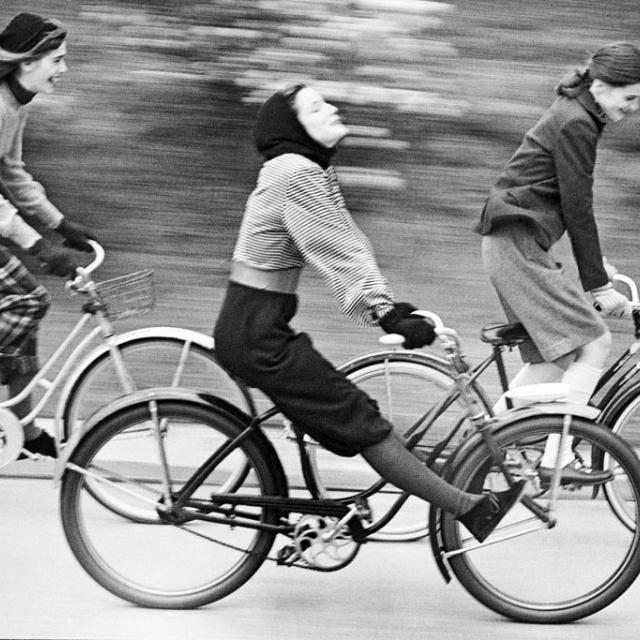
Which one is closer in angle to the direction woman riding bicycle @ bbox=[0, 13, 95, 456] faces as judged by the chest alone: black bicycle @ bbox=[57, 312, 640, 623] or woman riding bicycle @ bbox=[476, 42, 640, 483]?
the woman riding bicycle

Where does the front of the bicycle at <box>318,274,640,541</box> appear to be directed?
to the viewer's right

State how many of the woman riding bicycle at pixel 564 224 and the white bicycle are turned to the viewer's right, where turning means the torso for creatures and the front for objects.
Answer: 2

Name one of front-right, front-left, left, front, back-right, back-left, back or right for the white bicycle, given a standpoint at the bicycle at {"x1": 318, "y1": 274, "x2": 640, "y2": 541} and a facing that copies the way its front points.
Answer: back

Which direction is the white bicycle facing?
to the viewer's right

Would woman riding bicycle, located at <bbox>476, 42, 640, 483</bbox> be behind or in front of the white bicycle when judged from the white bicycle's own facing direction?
in front

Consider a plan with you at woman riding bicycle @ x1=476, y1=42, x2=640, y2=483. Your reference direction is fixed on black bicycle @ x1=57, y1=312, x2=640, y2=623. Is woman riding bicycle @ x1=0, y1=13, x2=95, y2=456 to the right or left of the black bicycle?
right

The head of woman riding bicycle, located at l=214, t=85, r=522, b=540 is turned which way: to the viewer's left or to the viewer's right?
to the viewer's right

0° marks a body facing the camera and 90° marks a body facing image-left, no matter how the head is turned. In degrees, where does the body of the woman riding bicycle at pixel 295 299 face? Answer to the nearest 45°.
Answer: approximately 270°

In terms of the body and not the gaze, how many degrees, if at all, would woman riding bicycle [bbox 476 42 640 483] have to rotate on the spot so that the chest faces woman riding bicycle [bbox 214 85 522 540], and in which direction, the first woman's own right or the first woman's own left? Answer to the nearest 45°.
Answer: approximately 135° to the first woman's own right

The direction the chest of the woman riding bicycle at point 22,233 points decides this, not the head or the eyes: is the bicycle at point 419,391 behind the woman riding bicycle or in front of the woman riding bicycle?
in front

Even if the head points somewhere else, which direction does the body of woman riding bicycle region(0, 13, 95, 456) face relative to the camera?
to the viewer's right

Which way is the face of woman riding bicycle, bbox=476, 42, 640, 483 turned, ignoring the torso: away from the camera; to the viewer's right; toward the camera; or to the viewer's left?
to the viewer's right

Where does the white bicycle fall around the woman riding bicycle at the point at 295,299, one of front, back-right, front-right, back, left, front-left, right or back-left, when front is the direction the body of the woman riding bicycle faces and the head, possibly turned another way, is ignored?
back-left

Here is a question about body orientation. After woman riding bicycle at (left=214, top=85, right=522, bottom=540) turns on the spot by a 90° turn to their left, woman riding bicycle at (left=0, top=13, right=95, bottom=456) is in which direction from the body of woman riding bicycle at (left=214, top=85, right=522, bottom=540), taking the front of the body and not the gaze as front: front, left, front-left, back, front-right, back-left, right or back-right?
front-left
